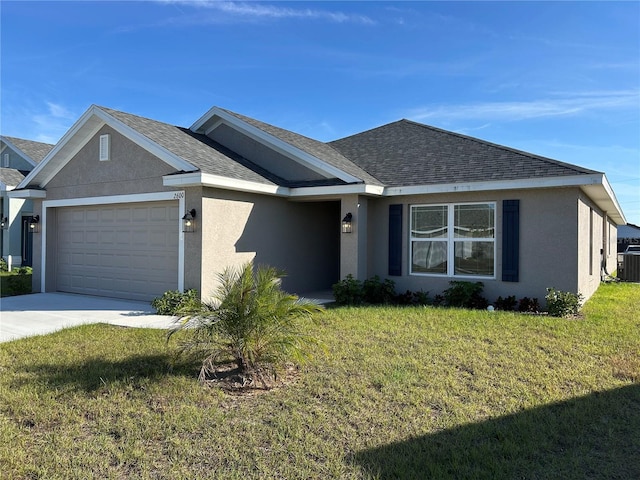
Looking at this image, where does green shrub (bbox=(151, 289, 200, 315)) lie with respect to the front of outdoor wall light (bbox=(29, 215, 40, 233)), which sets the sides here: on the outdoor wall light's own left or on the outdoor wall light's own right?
on the outdoor wall light's own left

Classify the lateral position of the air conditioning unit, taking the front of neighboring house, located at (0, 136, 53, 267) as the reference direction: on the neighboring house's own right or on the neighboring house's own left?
on the neighboring house's own left

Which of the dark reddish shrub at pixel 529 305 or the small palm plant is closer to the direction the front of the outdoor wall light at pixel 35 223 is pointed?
the small palm plant

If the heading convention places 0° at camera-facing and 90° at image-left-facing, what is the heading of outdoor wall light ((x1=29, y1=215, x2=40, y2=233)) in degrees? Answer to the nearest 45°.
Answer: approximately 45°

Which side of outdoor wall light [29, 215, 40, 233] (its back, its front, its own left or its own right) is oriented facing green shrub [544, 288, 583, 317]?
left

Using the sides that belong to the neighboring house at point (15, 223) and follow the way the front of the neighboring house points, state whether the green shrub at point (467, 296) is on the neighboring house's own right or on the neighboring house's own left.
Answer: on the neighboring house's own left

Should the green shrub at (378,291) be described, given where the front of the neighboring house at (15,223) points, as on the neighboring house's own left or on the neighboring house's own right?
on the neighboring house's own left

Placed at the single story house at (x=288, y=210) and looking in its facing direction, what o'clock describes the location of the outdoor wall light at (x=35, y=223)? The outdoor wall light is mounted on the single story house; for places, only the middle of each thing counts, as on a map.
The outdoor wall light is roughly at 2 o'clock from the single story house.

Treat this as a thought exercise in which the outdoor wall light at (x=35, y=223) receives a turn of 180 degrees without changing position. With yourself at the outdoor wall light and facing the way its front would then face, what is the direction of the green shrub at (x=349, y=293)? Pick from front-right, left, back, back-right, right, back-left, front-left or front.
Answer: right
